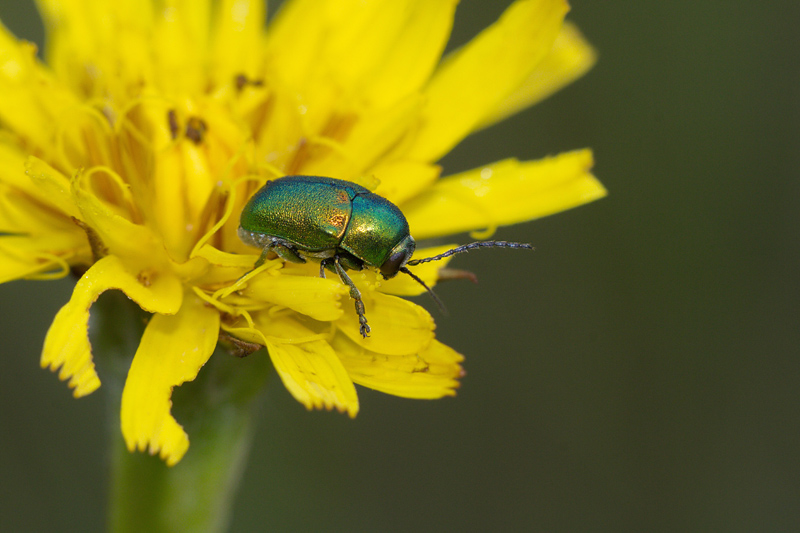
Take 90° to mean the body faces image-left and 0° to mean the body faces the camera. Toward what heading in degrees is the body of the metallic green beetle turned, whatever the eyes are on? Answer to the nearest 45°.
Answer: approximately 270°
